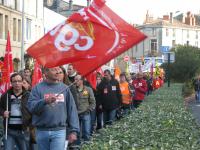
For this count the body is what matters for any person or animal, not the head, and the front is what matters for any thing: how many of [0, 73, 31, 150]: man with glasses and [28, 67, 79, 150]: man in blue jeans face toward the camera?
2

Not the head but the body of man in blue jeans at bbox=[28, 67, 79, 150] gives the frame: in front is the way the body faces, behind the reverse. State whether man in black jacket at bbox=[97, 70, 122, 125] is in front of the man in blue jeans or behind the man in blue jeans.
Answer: behind

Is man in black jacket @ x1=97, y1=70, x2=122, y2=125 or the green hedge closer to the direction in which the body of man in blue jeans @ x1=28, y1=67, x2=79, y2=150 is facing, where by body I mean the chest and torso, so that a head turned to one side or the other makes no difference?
the green hedge

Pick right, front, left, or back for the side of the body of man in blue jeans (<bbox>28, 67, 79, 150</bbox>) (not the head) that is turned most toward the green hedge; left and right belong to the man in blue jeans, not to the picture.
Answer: left

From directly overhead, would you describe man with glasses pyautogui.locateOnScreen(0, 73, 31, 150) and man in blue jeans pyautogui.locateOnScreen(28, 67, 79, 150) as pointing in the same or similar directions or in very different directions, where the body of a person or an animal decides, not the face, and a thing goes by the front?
same or similar directions

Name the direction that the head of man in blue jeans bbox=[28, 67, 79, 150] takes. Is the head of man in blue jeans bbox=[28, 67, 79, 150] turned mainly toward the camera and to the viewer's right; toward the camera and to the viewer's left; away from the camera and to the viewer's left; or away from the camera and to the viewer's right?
toward the camera and to the viewer's right

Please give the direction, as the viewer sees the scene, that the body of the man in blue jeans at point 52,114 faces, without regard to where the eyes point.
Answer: toward the camera
